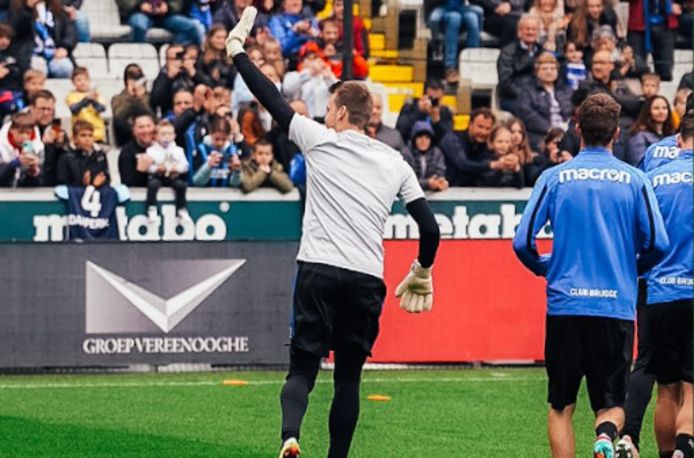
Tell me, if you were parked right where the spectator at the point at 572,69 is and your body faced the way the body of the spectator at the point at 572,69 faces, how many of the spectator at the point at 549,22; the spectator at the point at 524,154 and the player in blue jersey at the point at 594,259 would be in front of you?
2

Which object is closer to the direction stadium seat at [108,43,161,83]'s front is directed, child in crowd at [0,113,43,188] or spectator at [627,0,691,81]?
the child in crowd

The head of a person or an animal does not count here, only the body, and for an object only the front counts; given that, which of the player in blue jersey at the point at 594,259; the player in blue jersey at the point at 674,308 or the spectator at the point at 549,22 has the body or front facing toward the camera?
the spectator

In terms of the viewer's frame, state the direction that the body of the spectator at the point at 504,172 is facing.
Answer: toward the camera

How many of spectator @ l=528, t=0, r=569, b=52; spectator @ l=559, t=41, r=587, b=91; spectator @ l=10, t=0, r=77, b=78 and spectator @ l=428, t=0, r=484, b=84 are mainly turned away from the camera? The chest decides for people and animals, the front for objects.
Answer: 0

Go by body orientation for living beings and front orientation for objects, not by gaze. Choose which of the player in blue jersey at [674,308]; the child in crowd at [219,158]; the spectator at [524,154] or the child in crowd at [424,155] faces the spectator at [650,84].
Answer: the player in blue jersey

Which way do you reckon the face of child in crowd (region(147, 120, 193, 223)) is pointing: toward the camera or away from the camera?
toward the camera

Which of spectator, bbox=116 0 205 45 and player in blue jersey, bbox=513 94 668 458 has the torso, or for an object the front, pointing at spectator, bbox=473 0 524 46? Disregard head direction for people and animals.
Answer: the player in blue jersey

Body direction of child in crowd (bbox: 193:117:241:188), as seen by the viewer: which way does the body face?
toward the camera

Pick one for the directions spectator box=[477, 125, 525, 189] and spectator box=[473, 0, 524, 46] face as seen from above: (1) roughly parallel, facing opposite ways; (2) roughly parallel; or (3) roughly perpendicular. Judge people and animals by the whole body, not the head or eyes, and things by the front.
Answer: roughly parallel

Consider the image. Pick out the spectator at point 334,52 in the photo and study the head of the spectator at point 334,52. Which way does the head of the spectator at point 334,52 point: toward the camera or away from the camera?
toward the camera

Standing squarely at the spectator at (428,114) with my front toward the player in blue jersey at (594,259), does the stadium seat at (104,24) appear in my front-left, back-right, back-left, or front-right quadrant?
back-right

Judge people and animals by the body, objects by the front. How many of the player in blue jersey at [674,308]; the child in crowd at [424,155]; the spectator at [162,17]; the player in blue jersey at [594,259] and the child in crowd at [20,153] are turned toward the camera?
3

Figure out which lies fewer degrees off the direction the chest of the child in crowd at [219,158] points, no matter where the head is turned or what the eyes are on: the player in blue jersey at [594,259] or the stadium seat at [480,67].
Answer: the player in blue jersey

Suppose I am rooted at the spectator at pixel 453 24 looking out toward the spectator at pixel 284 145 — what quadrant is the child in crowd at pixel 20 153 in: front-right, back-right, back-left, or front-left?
front-right

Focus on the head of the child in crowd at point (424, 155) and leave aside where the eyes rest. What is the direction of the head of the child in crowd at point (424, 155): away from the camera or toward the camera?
toward the camera

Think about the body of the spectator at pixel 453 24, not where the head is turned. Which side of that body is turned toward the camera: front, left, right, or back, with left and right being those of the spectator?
front

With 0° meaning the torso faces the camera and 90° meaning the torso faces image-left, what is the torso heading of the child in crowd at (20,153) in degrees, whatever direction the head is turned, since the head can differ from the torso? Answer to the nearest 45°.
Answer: approximately 0°

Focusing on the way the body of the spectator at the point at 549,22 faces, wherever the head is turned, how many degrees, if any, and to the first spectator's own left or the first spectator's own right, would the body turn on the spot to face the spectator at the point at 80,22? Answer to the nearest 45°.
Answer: approximately 90° to the first spectator's own right
